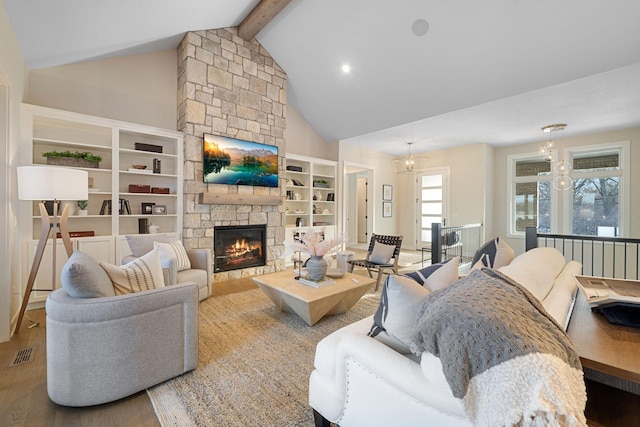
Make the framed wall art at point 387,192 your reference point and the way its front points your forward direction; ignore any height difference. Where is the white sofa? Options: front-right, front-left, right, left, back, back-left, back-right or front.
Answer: front-right

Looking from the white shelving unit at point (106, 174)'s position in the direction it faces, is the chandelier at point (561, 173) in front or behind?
in front

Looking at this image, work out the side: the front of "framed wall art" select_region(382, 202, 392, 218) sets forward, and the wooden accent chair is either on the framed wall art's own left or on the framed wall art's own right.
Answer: on the framed wall art's own right

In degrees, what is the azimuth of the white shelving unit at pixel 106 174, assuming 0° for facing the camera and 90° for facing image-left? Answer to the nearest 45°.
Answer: approximately 315°

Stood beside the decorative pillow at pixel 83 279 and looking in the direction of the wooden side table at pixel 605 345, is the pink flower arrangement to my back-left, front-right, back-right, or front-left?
front-left

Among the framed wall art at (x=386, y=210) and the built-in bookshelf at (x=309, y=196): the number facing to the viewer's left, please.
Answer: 0

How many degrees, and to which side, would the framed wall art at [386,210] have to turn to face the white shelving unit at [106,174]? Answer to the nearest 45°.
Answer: approximately 90° to its right

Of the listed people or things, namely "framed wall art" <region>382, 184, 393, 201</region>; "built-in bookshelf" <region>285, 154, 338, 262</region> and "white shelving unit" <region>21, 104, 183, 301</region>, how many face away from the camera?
0

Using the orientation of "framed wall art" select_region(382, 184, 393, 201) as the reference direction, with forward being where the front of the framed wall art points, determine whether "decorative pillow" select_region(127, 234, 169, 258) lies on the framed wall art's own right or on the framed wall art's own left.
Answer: on the framed wall art's own right

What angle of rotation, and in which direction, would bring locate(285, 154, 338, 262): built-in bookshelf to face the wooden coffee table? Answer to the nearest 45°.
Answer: approximately 45° to its right

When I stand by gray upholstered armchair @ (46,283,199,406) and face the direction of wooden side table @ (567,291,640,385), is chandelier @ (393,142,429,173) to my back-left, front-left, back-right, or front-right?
front-left

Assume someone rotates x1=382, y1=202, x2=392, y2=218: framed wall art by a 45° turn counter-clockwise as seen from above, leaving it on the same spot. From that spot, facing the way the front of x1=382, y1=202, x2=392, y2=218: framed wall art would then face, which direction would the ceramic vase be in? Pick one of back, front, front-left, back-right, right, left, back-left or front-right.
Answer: right

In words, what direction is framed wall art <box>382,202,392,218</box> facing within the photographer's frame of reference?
facing the viewer and to the right of the viewer

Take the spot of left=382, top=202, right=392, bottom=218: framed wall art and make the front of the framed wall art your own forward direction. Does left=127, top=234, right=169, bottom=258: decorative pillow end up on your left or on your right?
on your right

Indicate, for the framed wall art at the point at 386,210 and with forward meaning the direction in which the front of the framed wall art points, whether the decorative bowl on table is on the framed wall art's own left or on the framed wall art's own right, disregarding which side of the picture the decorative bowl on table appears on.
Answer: on the framed wall art's own right

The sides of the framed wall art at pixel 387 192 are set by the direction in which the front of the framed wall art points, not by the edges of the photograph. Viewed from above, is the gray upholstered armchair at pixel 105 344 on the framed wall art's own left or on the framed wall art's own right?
on the framed wall art's own right
